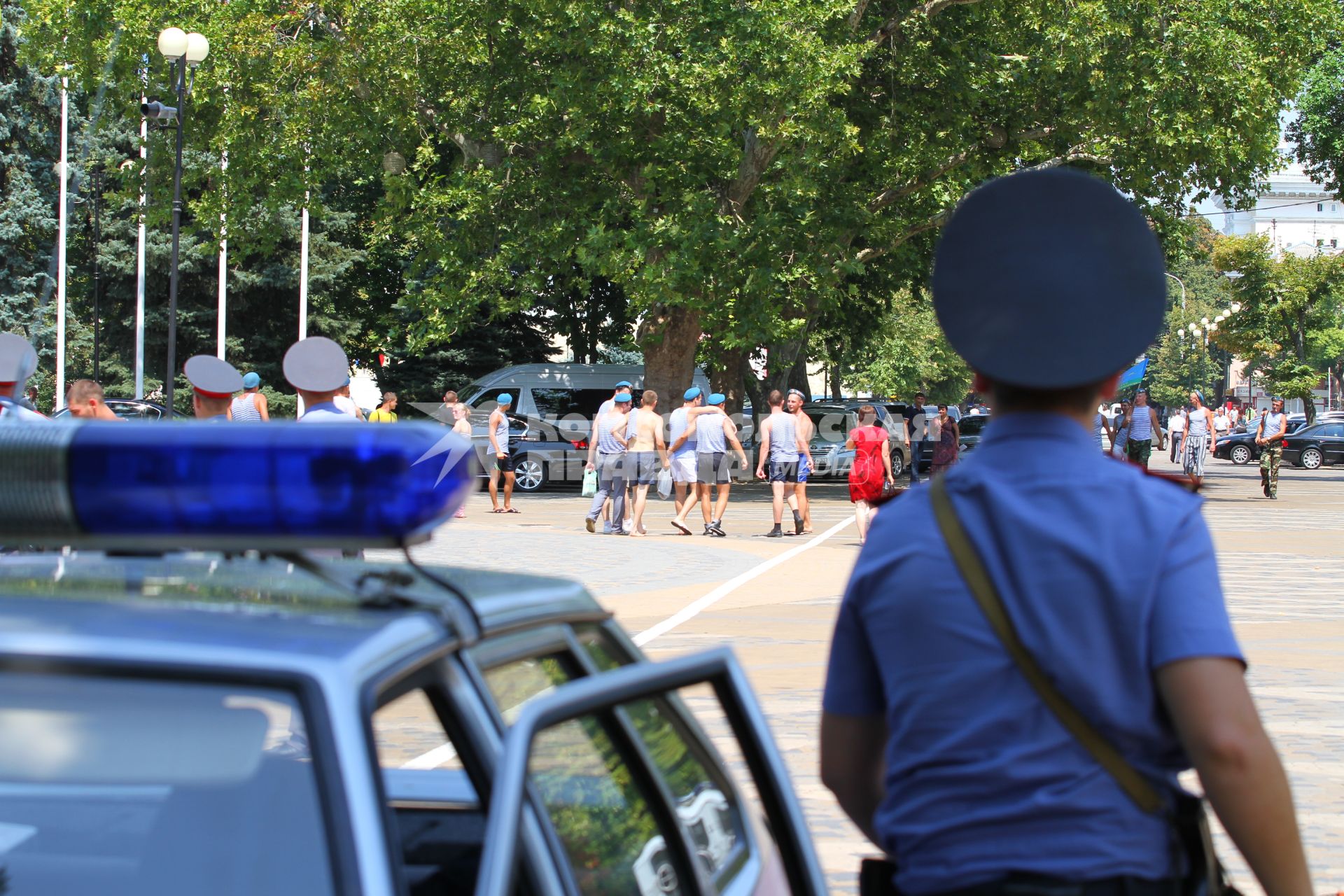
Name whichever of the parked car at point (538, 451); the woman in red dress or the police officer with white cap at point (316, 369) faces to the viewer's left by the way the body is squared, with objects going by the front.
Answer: the parked car

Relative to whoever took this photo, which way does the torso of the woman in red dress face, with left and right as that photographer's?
facing away from the viewer

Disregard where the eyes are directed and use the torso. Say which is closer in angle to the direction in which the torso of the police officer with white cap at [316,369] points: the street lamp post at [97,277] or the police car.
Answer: the street lamp post

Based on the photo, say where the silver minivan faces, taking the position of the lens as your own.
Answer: facing to the left of the viewer

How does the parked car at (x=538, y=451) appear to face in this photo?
to the viewer's left

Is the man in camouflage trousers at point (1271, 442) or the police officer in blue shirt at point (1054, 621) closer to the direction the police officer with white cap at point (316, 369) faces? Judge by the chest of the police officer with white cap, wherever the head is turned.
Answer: the man in camouflage trousers

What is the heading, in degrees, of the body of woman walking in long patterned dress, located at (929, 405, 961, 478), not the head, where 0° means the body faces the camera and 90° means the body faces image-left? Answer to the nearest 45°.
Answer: approximately 45°

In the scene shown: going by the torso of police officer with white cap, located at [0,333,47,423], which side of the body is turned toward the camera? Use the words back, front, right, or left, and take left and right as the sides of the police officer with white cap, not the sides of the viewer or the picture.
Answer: back

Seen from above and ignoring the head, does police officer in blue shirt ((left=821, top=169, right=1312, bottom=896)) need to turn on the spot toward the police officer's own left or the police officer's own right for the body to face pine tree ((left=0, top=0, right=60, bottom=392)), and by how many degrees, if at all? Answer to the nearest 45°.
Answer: approximately 45° to the police officer's own left

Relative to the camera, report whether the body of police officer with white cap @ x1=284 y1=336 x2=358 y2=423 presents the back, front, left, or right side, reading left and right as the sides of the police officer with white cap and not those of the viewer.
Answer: back

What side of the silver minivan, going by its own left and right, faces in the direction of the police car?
left
